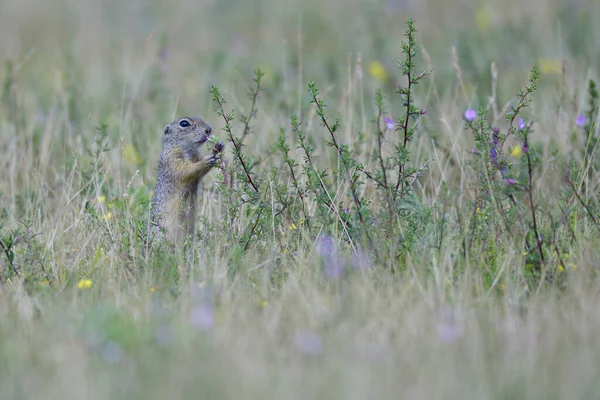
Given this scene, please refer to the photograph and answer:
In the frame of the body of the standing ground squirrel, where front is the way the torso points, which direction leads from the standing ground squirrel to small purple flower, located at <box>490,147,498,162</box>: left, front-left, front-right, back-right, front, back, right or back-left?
front-right

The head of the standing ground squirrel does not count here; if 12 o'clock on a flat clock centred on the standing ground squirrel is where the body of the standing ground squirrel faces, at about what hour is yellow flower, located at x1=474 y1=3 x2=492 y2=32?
The yellow flower is roughly at 10 o'clock from the standing ground squirrel.

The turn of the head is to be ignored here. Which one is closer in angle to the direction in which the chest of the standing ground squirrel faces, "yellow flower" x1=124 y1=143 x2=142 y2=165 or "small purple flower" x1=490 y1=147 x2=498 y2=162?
the small purple flower

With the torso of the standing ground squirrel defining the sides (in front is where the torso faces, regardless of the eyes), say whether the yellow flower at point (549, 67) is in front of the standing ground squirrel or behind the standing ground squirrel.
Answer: in front

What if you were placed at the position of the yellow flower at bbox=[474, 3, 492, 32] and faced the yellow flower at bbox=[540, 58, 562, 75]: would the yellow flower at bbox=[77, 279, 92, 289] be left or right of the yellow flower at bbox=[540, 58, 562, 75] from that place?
right

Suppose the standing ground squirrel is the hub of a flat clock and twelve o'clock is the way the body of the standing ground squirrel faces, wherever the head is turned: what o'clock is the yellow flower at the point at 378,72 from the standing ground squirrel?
The yellow flower is roughly at 10 o'clock from the standing ground squirrel.

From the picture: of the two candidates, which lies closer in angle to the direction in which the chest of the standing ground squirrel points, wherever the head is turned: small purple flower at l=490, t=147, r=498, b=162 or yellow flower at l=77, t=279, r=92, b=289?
the small purple flower

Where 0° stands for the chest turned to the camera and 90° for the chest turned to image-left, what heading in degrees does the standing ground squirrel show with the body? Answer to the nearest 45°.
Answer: approximately 270°

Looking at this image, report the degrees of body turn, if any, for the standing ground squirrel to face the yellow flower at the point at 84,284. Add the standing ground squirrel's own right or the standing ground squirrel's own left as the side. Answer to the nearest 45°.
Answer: approximately 90° to the standing ground squirrel's own right
